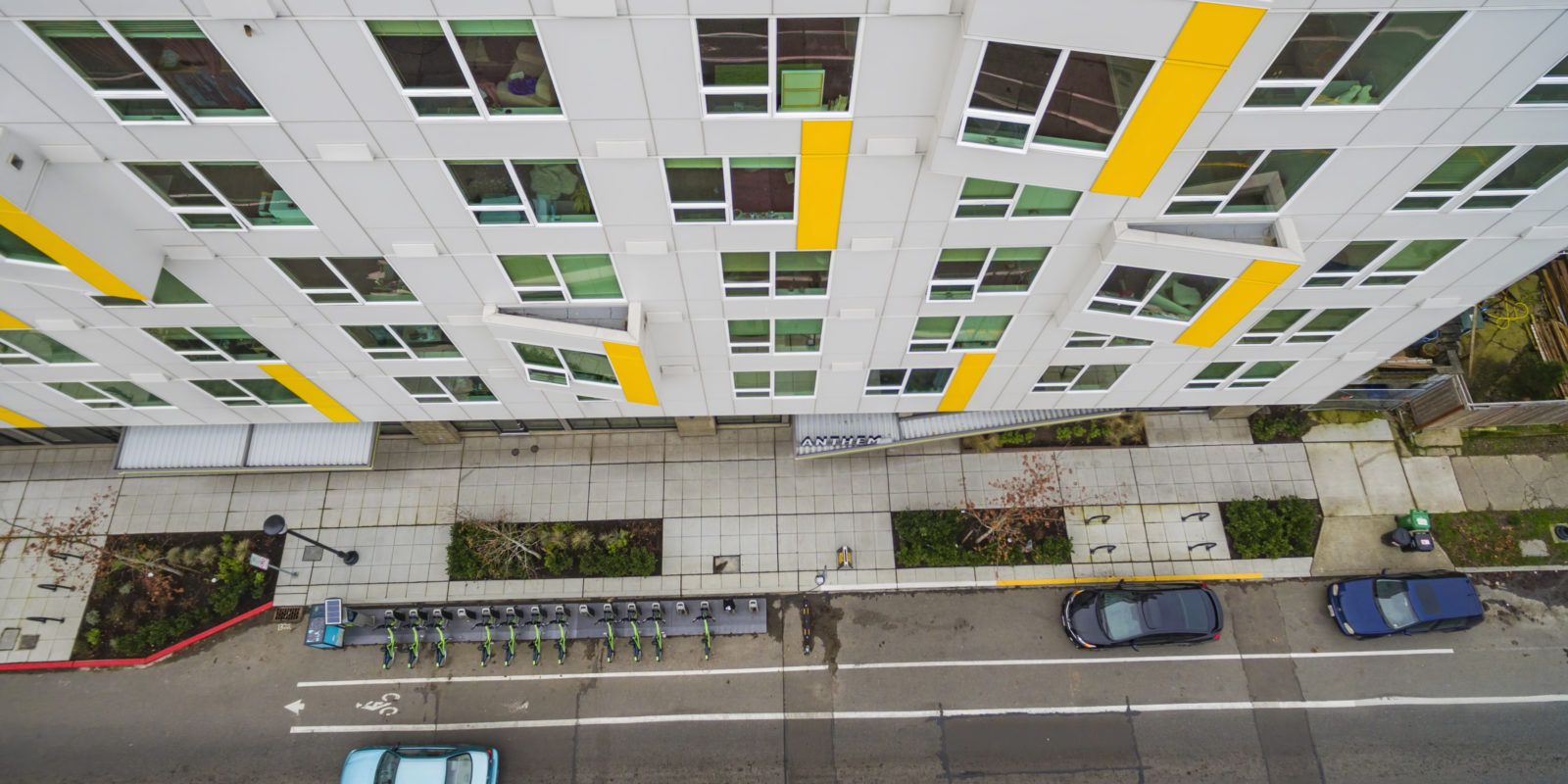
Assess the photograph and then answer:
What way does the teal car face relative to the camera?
to the viewer's left

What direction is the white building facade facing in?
toward the camera

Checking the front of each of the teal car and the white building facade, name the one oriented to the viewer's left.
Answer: the teal car

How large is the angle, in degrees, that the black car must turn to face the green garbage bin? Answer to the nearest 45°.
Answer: approximately 135° to its right

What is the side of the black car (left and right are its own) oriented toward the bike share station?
front

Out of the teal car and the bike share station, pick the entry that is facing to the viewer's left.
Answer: the teal car

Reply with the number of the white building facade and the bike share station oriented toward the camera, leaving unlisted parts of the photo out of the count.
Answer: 2

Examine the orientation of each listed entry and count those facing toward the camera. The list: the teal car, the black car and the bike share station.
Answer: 1

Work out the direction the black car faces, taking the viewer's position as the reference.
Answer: facing to the left of the viewer

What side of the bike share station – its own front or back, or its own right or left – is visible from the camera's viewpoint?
front

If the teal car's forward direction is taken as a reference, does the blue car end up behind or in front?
behind

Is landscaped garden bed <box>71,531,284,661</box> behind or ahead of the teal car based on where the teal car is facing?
ahead

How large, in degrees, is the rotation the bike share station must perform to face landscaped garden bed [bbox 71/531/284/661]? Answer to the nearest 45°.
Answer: approximately 90° to its right
